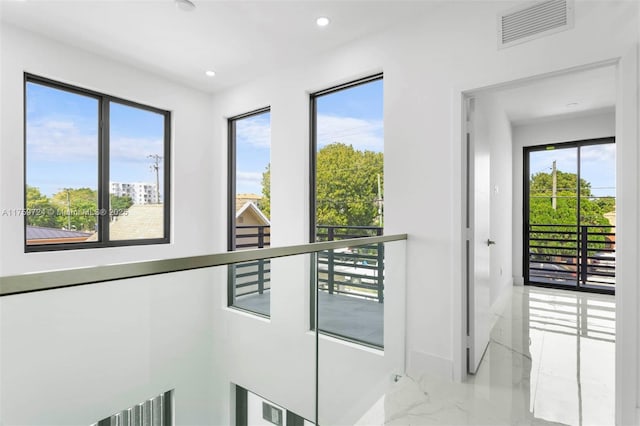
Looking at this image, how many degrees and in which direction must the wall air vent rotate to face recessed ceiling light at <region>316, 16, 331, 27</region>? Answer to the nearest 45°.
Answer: approximately 45° to its right

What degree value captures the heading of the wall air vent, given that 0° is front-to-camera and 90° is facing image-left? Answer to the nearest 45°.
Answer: approximately 45°

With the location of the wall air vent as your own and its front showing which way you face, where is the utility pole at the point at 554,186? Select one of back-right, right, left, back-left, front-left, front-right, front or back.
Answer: back-right

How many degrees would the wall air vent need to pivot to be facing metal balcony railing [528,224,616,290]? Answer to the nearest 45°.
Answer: approximately 135° to its right

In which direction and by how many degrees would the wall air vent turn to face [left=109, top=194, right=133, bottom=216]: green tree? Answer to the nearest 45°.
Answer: approximately 45° to its right

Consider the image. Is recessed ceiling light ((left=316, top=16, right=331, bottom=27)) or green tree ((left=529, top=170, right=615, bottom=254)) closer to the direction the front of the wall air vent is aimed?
the recessed ceiling light
